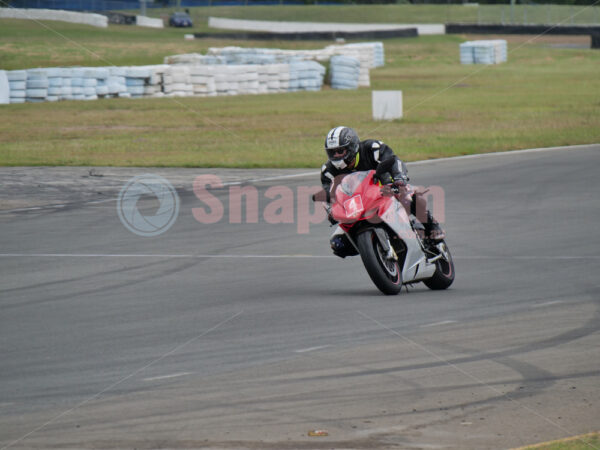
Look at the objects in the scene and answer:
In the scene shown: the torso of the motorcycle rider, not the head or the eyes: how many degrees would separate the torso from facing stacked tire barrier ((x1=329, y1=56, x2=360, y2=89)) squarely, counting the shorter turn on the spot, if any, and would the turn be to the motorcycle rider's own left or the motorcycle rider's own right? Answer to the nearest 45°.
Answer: approximately 135° to the motorcycle rider's own right

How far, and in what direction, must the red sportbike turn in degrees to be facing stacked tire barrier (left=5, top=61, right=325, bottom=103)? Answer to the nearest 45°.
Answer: approximately 135° to its right

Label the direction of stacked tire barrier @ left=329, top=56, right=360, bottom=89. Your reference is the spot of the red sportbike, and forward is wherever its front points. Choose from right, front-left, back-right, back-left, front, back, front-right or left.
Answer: back-right

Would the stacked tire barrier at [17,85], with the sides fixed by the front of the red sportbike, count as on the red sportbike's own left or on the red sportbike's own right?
on the red sportbike's own right

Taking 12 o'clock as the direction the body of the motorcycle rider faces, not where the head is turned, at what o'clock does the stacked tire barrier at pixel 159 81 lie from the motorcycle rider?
The stacked tire barrier is roughly at 4 o'clock from the motorcycle rider.

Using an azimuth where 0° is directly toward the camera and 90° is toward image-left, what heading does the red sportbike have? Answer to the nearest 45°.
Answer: approximately 45°
